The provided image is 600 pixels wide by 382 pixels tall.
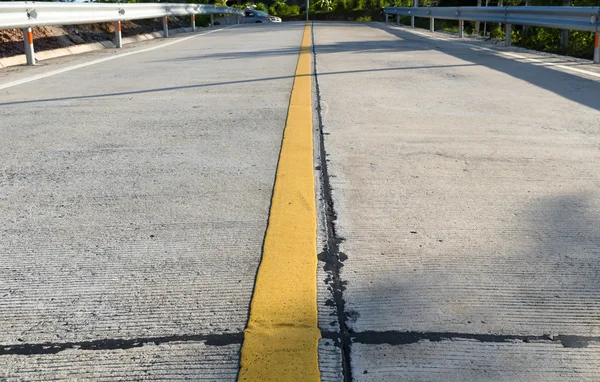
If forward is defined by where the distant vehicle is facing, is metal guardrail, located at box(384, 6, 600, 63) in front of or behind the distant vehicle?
in front

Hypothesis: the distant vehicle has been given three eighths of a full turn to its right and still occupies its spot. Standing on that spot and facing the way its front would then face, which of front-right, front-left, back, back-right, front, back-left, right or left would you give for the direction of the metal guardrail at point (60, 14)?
left
